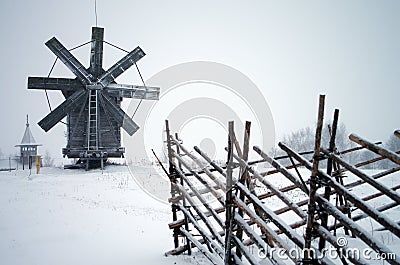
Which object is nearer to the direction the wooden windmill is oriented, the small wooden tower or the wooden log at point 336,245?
the wooden log

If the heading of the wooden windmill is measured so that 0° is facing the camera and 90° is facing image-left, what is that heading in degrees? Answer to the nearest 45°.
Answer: approximately 0°

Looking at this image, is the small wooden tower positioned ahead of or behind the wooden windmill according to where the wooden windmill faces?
behind
